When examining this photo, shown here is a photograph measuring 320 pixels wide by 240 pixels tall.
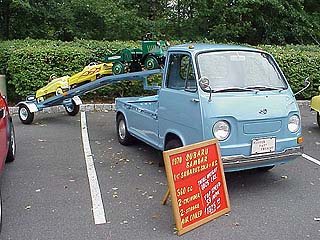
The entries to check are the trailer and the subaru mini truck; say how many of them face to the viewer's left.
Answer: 0

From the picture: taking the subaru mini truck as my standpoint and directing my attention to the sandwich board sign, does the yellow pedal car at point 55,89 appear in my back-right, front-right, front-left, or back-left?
back-right

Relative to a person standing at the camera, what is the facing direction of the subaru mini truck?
facing the viewer and to the right of the viewer

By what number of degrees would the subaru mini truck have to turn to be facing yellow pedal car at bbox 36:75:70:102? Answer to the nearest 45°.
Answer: approximately 180°

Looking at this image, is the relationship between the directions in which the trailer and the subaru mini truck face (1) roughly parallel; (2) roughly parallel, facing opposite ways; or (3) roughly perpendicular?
roughly parallel

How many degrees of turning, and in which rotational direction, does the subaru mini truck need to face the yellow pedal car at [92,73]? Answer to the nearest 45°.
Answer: approximately 180°

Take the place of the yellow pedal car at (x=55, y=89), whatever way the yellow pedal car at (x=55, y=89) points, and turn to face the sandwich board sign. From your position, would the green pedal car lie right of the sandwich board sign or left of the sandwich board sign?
left

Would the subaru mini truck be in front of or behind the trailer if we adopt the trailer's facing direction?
in front

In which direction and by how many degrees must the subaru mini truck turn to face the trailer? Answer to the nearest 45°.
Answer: approximately 180°
